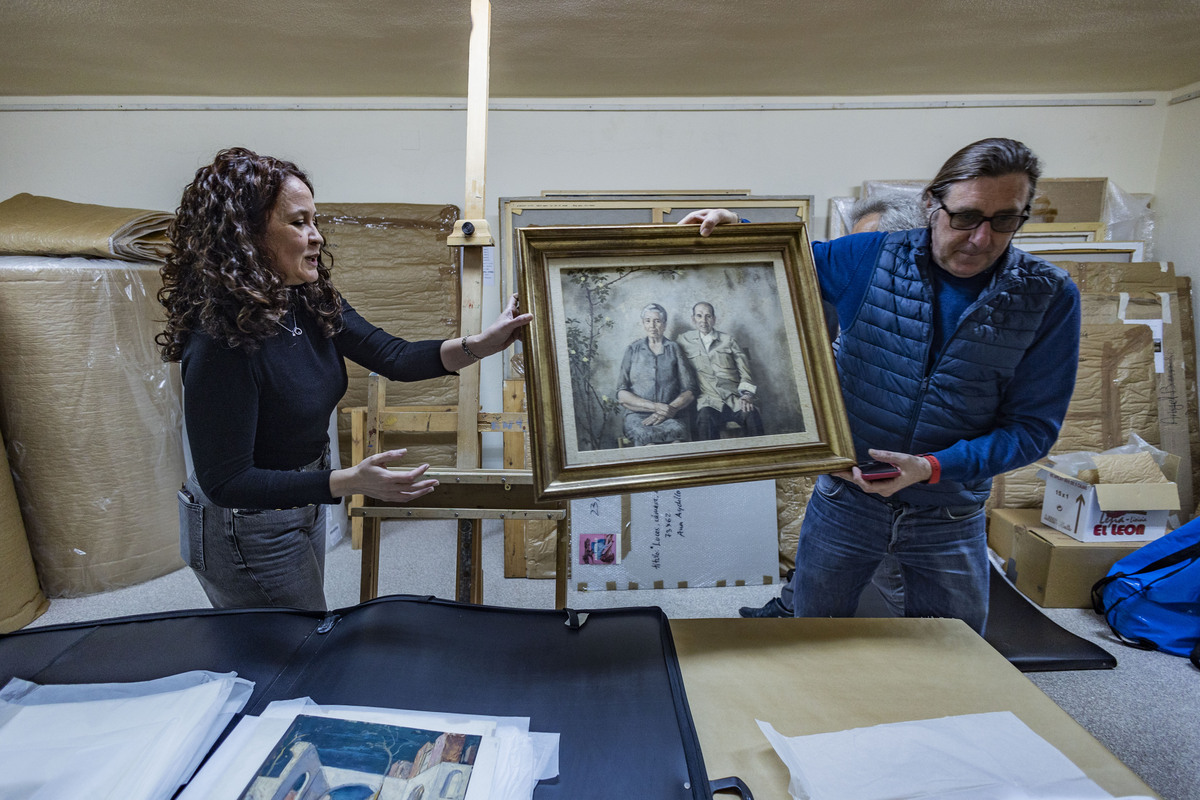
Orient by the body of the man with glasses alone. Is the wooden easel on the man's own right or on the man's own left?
on the man's own right

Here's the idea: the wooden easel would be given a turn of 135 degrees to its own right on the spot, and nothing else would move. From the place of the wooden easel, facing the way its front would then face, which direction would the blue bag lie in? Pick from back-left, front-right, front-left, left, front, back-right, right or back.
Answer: back-right

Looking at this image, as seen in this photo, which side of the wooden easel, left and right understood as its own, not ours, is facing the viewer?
front

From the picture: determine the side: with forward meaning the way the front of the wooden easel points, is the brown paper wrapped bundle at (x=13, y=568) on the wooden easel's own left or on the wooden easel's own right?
on the wooden easel's own right

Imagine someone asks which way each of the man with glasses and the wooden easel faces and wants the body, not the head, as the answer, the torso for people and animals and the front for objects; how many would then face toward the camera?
2

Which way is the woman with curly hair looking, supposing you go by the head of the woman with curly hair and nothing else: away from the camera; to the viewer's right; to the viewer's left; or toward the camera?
to the viewer's right

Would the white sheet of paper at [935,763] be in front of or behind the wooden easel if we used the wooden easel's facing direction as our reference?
in front

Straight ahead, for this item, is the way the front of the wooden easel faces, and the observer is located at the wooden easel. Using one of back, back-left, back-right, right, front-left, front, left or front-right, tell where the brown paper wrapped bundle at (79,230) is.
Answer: back-right

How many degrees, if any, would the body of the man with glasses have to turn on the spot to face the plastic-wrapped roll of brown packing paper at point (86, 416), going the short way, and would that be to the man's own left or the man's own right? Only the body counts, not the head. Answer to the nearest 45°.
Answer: approximately 90° to the man's own right

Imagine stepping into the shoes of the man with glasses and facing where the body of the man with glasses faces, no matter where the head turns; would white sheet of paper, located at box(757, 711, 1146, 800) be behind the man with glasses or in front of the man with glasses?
in front

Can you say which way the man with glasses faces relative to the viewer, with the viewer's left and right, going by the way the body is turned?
facing the viewer

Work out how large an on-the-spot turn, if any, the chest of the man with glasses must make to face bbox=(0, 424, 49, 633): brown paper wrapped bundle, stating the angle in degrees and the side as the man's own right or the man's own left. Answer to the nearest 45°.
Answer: approximately 90° to the man's own right

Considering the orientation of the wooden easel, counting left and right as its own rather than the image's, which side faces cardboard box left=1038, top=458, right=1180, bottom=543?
left
